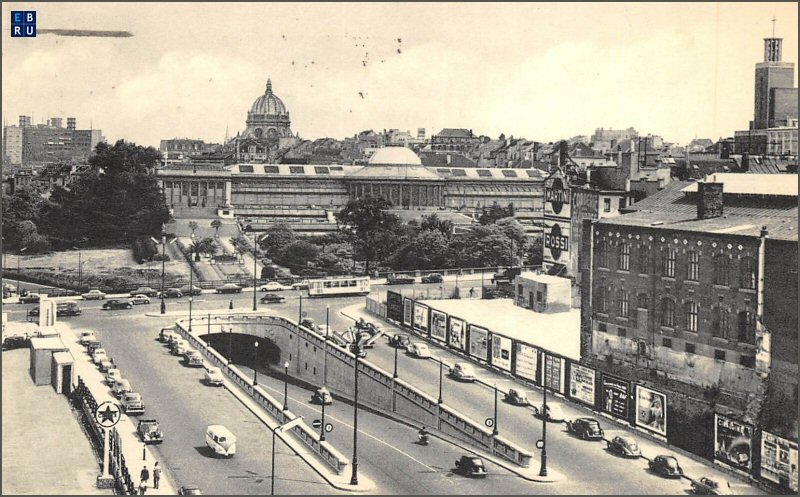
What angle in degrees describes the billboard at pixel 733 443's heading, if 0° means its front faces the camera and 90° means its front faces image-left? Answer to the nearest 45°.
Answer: approximately 45°

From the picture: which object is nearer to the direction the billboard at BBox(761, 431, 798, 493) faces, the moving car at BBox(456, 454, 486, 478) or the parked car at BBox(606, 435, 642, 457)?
the moving car

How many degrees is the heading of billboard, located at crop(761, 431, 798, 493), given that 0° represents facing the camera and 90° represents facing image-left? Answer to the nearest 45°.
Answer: approximately 45°

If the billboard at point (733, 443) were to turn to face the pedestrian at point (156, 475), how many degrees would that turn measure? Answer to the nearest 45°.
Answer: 0° — it already faces them

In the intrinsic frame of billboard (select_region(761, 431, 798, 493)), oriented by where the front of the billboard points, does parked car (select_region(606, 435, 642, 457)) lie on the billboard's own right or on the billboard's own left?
on the billboard's own right

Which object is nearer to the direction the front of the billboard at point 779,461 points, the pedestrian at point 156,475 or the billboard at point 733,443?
the pedestrian

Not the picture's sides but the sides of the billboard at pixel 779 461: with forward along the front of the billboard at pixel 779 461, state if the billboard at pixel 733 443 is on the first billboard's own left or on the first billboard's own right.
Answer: on the first billboard's own right
